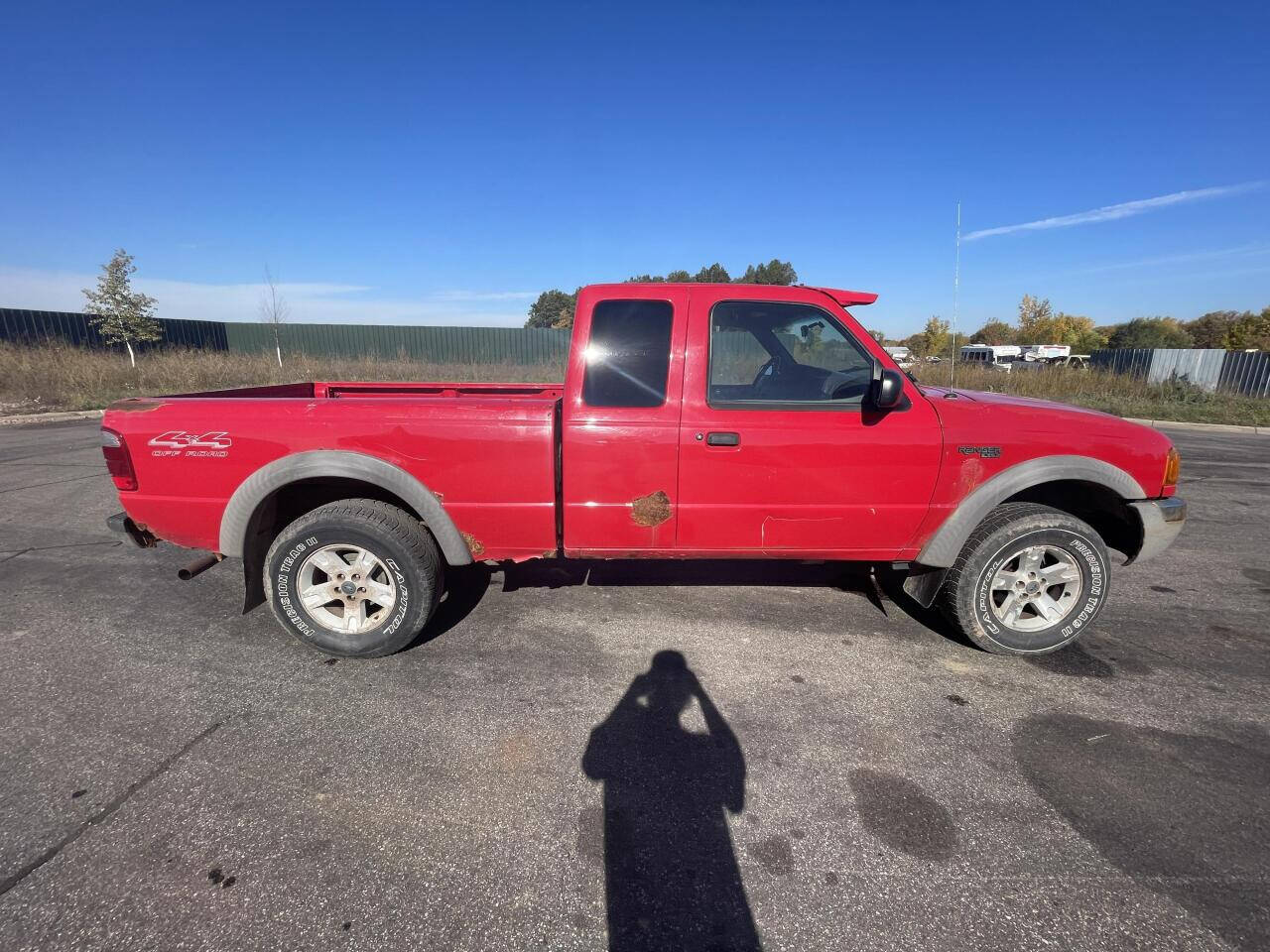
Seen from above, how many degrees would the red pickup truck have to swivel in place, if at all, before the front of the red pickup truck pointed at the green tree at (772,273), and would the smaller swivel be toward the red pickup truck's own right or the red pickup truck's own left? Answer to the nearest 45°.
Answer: approximately 90° to the red pickup truck's own left

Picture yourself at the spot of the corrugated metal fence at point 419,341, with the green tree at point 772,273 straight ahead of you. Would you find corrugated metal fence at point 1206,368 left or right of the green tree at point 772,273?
right

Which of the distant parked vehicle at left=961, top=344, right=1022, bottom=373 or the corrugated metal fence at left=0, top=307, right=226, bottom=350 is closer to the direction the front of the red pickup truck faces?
the distant parked vehicle

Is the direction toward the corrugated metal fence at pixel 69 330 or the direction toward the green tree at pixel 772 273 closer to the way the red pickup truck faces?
the green tree

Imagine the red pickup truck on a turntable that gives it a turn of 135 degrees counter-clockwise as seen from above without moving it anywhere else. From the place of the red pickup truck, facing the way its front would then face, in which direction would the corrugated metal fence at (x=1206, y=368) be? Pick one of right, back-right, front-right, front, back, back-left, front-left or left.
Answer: right

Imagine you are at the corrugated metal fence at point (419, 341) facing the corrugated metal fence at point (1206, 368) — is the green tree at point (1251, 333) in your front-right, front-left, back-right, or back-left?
front-left

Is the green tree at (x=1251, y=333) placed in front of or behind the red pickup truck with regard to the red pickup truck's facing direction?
in front

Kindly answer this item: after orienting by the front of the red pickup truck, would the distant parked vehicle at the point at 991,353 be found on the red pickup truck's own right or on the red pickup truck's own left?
on the red pickup truck's own left

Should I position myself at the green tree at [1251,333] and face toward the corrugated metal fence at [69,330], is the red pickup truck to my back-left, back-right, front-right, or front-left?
front-left

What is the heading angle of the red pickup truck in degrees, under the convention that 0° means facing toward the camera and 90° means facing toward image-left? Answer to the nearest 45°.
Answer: approximately 270°

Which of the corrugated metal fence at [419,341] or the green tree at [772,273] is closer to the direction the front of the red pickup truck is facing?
the green tree

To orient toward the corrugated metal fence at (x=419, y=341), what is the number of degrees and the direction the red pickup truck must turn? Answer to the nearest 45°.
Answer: approximately 135° to its left

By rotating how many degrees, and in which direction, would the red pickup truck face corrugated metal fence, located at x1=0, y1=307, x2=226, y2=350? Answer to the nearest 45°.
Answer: approximately 135° to its left
